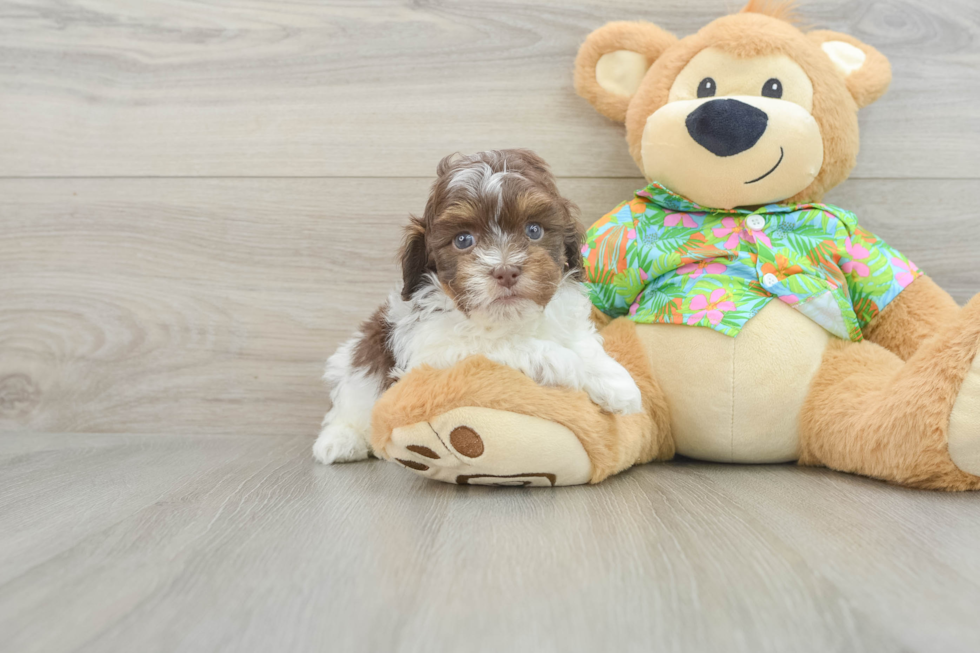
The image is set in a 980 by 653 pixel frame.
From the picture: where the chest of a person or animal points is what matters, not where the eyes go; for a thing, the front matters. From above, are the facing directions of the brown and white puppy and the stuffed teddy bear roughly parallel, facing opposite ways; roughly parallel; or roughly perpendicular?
roughly parallel

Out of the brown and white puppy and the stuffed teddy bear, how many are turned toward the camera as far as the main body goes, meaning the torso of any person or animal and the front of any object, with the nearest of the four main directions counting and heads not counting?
2

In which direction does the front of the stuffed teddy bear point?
toward the camera

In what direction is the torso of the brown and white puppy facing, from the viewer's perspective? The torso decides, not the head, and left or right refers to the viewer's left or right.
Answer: facing the viewer
